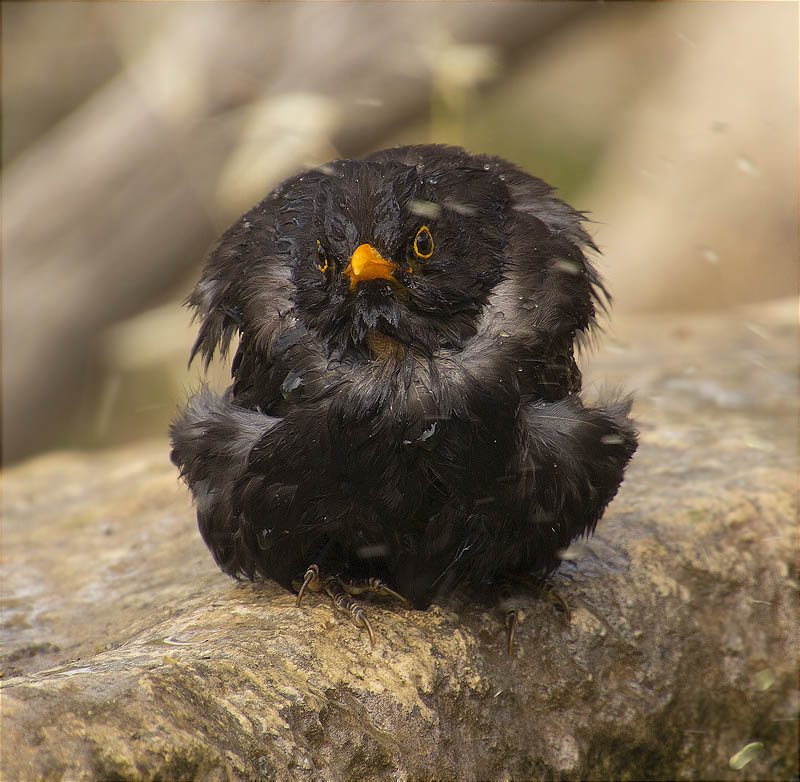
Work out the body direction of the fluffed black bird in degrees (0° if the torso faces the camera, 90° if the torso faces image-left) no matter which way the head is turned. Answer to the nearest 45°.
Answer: approximately 0°
